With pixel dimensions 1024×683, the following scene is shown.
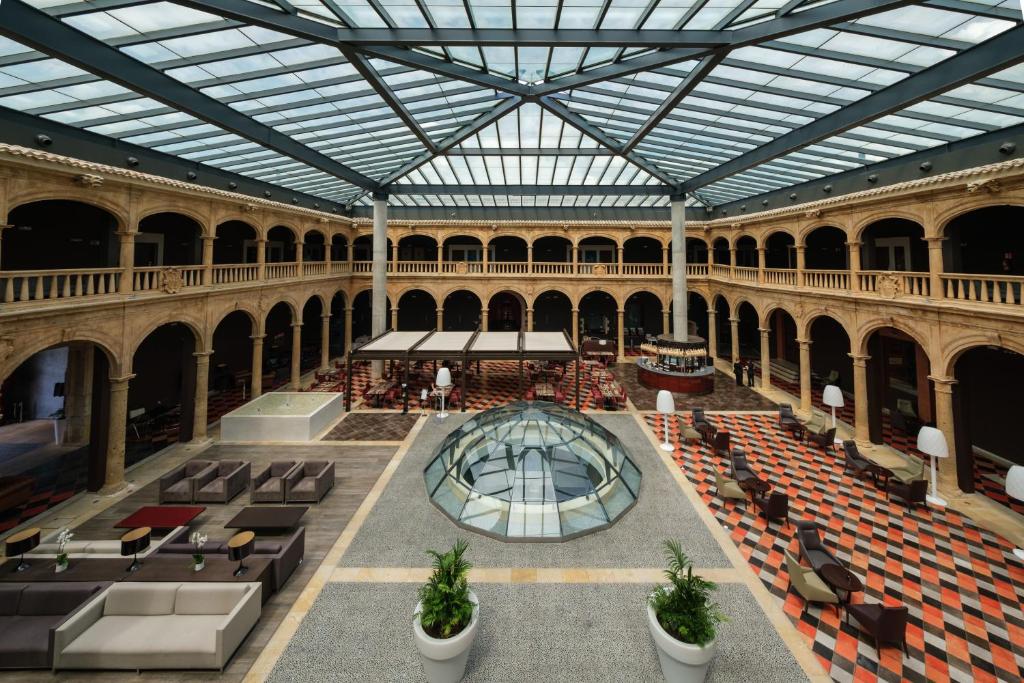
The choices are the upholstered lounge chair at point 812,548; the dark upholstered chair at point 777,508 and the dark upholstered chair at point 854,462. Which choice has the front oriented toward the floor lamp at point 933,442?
the dark upholstered chair at point 854,462

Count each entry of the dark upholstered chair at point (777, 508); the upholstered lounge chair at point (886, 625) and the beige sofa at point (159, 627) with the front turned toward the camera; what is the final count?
1

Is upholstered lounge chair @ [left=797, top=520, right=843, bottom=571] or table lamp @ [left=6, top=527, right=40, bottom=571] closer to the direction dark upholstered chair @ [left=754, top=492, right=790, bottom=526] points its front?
the table lamp

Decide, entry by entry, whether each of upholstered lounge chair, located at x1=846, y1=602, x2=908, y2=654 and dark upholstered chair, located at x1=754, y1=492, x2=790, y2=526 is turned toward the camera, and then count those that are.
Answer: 0

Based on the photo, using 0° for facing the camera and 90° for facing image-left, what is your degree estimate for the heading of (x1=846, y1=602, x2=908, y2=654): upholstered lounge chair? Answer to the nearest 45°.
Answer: approximately 135°

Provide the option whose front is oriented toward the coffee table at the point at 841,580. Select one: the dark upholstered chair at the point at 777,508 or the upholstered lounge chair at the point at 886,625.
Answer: the upholstered lounge chair

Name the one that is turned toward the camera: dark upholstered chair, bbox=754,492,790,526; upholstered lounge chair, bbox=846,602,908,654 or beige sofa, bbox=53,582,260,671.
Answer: the beige sofa

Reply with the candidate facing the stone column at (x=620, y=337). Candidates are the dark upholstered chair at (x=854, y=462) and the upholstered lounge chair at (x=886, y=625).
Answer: the upholstered lounge chair

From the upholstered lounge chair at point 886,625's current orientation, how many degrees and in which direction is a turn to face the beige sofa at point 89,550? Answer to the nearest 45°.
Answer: approximately 90° to its left

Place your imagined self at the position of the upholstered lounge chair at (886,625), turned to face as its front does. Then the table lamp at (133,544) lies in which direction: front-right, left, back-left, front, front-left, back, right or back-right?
left

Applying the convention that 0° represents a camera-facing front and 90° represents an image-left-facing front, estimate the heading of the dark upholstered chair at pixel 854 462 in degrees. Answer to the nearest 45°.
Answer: approximately 315°
